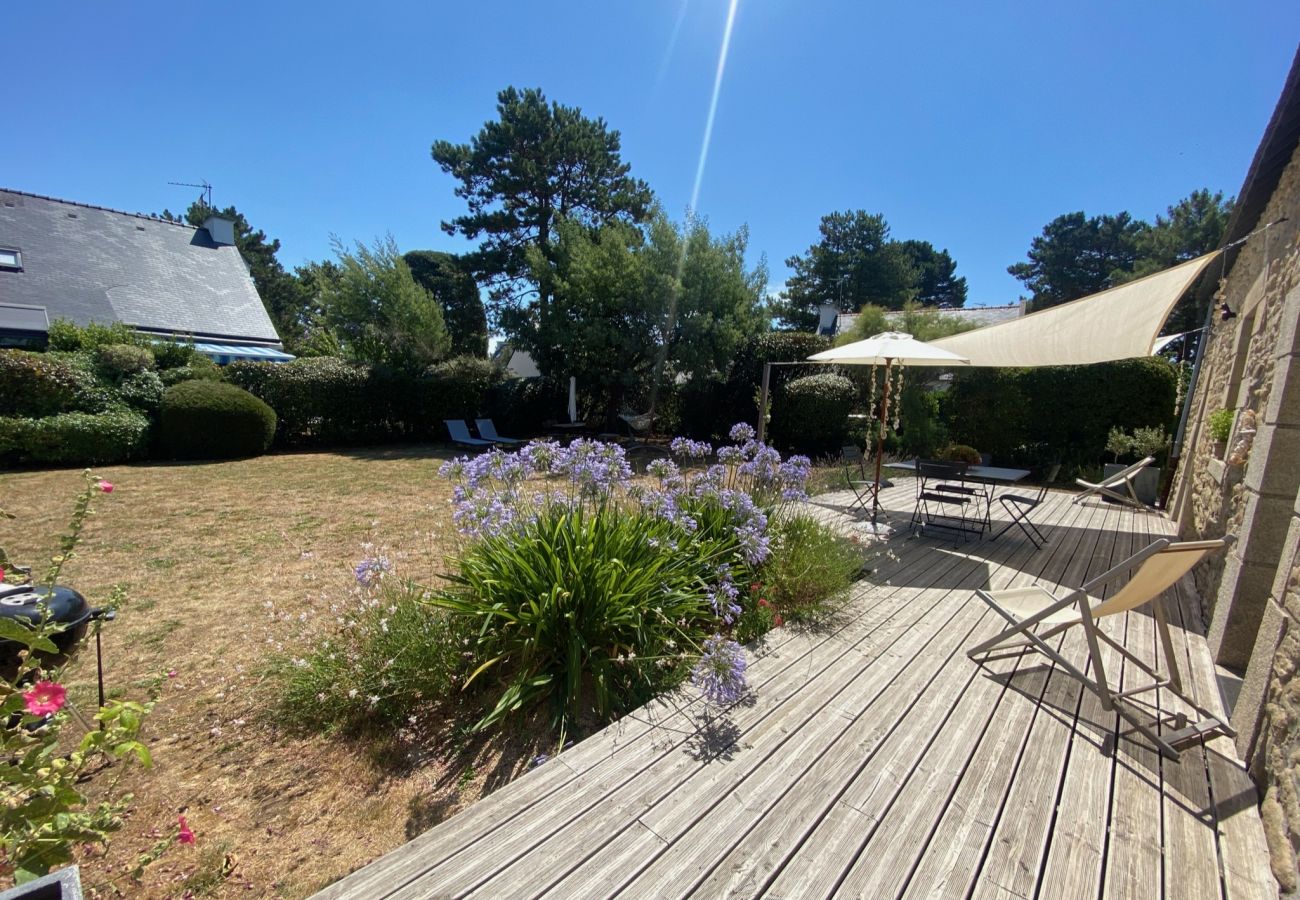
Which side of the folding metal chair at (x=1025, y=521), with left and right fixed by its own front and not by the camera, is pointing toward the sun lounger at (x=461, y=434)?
front

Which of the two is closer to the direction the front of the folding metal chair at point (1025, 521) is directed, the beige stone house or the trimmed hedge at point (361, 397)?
the trimmed hedge

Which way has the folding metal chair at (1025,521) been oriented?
to the viewer's left

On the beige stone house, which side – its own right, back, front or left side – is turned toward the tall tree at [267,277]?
front

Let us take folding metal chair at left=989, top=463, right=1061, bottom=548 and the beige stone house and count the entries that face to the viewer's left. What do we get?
2

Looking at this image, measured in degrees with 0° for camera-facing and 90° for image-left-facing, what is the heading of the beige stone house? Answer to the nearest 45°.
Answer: approximately 90°

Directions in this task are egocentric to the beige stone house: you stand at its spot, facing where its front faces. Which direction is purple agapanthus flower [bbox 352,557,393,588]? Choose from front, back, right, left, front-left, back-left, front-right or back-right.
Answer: front-left

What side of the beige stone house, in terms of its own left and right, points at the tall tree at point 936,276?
right

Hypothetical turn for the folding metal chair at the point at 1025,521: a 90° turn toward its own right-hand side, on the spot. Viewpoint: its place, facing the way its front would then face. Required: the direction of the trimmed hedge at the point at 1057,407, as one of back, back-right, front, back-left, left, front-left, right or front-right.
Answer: front
